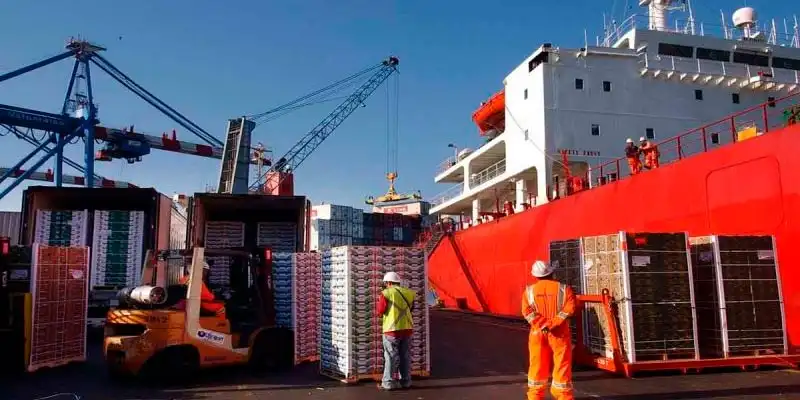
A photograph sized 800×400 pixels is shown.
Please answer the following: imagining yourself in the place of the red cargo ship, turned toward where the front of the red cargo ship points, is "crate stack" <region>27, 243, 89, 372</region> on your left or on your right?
on your right

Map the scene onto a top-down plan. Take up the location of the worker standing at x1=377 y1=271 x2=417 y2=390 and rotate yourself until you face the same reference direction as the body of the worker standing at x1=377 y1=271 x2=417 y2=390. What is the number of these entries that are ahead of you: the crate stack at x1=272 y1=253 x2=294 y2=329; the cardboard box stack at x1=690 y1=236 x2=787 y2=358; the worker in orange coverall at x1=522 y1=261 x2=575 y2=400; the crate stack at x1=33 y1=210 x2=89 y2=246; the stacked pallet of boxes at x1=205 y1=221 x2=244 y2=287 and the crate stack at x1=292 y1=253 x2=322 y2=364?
4

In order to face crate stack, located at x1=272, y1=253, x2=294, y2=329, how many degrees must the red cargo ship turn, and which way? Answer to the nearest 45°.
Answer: approximately 90° to its right

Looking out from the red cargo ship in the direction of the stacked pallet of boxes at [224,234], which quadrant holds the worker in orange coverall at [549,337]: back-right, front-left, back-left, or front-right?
front-left

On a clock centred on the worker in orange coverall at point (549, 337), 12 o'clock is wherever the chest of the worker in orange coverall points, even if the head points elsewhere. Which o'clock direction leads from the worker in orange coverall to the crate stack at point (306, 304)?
The crate stack is roughly at 10 o'clock from the worker in orange coverall.

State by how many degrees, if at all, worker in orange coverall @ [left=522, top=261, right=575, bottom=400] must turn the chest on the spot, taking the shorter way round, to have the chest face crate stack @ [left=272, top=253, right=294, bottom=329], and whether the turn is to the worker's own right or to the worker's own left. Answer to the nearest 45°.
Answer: approximately 45° to the worker's own left

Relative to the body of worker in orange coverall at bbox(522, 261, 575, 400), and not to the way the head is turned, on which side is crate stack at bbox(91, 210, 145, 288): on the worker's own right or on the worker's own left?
on the worker's own left

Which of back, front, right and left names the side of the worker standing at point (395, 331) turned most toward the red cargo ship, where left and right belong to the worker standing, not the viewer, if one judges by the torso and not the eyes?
right

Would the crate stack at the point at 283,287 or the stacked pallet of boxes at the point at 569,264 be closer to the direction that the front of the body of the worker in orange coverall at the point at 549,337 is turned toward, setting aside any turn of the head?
the stacked pallet of boxes

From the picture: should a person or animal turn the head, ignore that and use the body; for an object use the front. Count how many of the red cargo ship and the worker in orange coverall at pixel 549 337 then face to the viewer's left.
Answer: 0

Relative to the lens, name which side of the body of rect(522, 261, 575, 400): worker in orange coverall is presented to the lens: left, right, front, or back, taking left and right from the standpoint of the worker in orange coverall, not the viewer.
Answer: back
